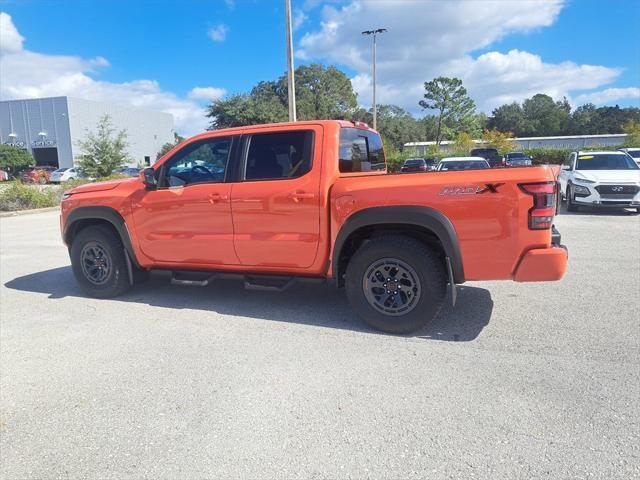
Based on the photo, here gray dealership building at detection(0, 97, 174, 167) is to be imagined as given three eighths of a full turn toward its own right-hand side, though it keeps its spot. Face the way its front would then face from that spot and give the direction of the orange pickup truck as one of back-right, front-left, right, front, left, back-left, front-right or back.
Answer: back

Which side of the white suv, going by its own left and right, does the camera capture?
front

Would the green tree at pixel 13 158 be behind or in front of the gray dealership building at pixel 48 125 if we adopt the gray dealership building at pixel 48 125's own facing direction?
in front

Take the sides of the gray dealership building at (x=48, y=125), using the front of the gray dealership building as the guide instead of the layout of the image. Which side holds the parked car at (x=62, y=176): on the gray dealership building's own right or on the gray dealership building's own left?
on the gray dealership building's own left

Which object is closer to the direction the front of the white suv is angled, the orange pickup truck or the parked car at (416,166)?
the orange pickup truck

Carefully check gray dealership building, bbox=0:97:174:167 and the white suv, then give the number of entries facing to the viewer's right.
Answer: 0

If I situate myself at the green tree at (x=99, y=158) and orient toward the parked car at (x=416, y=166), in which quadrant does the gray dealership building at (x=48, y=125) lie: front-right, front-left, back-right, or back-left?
back-left

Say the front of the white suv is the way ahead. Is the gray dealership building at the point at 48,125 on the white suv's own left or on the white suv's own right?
on the white suv's own right

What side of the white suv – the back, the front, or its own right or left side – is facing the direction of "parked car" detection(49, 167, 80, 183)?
right

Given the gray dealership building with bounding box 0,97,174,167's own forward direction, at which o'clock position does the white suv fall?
The white suv is roughly at 10 o'clock from the gray dealership building.
